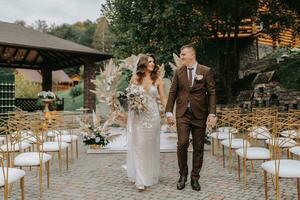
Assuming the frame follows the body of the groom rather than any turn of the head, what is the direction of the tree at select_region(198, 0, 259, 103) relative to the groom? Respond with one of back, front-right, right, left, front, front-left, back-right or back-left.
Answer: back

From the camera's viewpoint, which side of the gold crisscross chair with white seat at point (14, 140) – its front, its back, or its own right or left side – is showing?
back

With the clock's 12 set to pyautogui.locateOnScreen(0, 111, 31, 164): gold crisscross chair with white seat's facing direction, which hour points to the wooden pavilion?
The wooden pavilion is roughly at 12 o'clock from the gold crisscross chair with white seat.

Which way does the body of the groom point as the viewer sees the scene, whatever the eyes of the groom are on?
toward the camera

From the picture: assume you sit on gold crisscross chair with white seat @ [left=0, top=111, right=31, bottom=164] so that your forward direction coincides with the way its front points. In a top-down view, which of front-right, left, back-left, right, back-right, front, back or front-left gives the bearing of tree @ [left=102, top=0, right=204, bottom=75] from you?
front-right

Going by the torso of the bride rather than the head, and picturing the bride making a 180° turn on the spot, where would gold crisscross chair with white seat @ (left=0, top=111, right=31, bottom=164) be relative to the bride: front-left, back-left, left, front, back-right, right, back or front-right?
left

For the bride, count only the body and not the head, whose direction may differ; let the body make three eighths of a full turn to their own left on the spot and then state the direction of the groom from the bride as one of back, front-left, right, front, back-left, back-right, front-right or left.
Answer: right

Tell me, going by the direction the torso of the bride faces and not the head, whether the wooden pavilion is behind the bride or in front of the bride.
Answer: behind

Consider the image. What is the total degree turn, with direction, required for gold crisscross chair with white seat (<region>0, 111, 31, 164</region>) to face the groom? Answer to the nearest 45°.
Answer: approximately 135° to its right

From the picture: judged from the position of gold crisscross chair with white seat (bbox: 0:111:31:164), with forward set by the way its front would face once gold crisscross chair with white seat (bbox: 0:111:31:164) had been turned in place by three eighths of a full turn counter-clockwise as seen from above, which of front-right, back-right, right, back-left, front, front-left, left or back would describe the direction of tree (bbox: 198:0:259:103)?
back

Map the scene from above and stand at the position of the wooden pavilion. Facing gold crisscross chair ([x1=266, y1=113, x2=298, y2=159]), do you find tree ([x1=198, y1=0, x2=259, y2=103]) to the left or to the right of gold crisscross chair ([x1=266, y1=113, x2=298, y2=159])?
left

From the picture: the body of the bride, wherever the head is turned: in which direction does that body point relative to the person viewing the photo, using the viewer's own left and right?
facing the viewer

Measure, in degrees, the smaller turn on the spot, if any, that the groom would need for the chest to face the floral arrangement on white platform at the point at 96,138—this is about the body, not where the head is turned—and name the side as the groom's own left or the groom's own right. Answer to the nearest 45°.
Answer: approximately 135° to the groom's own right

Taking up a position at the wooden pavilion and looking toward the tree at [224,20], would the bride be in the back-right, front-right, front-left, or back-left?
front-right

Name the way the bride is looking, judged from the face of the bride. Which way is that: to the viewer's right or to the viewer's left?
to the viewer's right

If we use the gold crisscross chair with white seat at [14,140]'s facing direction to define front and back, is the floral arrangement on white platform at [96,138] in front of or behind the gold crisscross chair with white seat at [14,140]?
in front

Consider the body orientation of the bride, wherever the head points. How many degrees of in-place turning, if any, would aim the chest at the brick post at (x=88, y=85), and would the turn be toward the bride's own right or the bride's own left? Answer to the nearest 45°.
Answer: approximately 180°

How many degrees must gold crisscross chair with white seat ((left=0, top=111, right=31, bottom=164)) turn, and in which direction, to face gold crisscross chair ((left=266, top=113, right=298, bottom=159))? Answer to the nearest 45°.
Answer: approximately 135° to its right

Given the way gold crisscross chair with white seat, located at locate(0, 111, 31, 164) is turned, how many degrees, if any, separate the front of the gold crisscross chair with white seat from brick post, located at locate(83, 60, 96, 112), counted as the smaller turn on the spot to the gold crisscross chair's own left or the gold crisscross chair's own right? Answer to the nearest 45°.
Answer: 0° — it already faces it
